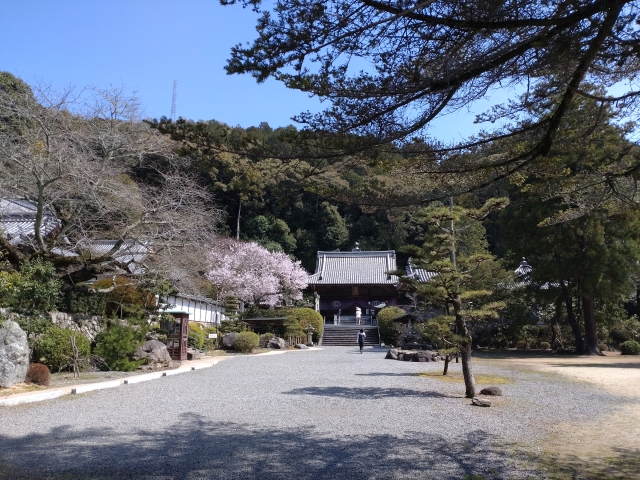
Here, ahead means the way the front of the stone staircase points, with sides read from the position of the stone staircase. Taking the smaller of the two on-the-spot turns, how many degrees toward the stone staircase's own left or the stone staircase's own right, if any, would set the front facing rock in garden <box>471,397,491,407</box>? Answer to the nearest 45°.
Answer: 0° — it already faces it

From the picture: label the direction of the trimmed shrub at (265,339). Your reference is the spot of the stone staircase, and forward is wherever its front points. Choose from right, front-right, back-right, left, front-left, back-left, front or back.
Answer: front-right

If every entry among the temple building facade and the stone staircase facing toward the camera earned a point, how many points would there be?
2

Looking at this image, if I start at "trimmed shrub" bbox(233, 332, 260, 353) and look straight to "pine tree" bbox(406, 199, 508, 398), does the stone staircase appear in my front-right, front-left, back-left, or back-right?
back-left

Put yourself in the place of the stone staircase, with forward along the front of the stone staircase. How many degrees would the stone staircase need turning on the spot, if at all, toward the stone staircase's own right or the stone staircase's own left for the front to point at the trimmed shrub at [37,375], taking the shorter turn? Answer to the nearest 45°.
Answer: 0° — it already faces it

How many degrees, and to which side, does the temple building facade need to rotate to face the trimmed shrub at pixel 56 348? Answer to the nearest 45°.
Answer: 0° — it already faces it

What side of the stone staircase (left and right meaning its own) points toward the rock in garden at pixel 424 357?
front

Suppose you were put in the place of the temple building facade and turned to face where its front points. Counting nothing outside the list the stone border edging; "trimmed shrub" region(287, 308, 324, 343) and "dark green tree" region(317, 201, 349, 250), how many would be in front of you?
2

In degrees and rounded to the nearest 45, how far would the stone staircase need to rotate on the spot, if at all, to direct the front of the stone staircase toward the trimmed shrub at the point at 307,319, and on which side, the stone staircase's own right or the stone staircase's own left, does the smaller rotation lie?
approximately 45° to the stone staircase's own right

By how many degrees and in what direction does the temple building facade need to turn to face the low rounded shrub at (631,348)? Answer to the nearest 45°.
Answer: approximately 45° to its left

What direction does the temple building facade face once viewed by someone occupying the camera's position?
facing the viewer

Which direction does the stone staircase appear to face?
toward the camera

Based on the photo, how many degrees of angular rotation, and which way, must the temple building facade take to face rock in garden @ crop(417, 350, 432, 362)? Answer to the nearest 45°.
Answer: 0° — it already faces it

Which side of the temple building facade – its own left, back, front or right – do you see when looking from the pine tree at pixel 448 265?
front
